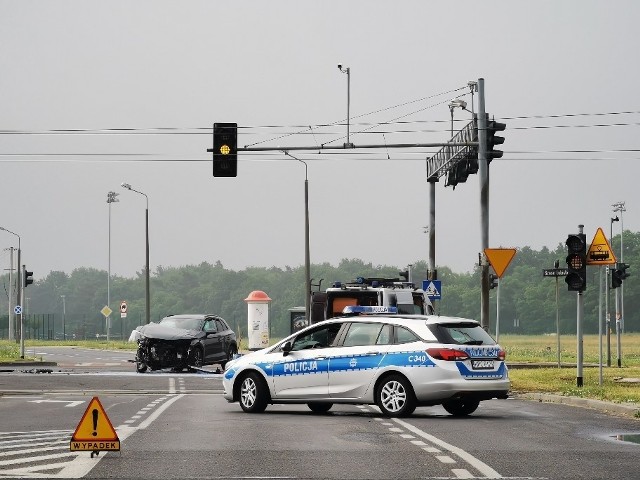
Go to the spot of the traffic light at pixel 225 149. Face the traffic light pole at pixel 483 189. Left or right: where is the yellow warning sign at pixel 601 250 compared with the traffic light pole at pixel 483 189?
right

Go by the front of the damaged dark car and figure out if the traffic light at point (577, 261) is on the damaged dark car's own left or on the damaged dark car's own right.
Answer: on the damaged dark car's own left

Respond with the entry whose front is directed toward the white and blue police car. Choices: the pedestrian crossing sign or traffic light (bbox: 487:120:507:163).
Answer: the pedestrian crossing sign

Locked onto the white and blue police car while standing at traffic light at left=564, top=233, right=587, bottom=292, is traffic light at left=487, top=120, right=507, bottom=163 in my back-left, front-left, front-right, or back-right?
back-right

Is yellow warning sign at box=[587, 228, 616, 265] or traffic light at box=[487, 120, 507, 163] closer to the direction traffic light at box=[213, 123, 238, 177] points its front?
the yellow warning sign

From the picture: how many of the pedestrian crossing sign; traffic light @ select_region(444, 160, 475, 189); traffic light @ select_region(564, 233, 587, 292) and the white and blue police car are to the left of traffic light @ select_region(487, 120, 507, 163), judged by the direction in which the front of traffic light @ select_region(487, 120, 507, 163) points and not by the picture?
2

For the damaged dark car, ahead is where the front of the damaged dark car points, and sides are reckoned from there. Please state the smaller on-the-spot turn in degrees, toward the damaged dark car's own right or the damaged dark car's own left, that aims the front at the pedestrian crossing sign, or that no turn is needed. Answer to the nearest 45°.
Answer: approximately 135° to the damaged dark car's own left

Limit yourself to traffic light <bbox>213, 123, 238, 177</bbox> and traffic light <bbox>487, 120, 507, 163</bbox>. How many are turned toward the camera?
1
